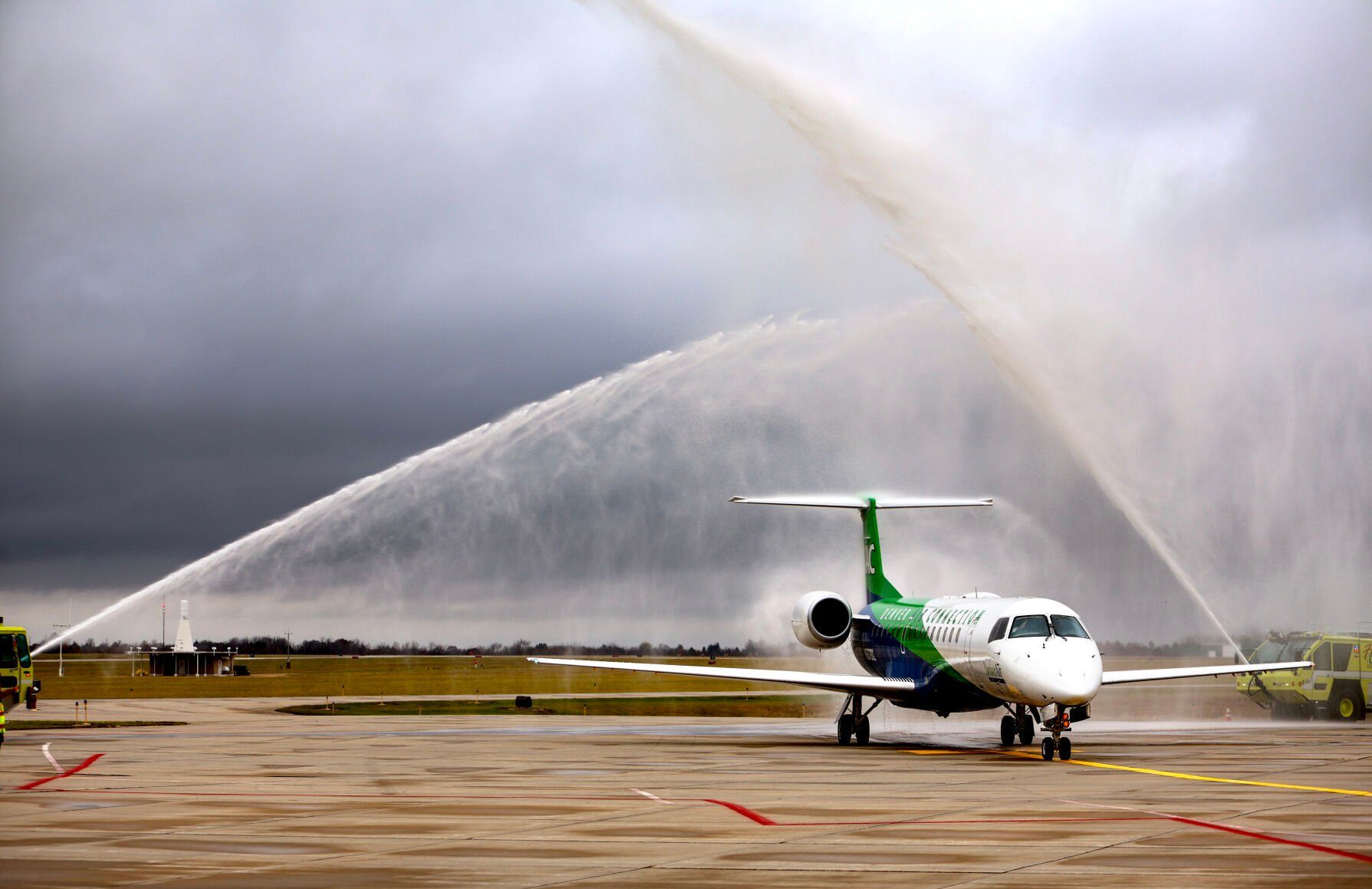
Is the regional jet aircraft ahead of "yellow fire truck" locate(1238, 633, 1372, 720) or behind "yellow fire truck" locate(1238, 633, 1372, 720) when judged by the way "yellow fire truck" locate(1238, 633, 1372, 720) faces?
ahead

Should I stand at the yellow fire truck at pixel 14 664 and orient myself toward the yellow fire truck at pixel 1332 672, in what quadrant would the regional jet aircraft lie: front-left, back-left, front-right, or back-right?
front-right

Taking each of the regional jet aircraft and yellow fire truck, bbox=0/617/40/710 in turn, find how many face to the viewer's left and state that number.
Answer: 0

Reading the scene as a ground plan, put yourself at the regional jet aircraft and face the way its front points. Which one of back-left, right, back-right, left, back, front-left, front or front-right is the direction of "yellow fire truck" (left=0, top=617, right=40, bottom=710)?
right

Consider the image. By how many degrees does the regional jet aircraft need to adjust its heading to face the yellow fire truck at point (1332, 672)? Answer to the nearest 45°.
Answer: approximately 135° to its left

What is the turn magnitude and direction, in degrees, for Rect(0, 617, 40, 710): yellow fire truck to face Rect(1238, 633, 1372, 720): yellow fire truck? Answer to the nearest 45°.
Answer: approximately 45° to its left

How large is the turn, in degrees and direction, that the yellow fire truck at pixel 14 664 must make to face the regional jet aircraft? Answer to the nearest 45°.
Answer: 0° — it already faces it

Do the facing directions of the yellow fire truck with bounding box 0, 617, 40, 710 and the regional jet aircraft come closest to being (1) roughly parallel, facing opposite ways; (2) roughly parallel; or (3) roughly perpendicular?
roughly perpendicular

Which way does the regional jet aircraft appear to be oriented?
toward the camera

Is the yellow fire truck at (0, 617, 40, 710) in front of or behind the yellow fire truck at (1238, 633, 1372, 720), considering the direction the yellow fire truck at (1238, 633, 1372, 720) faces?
in front
